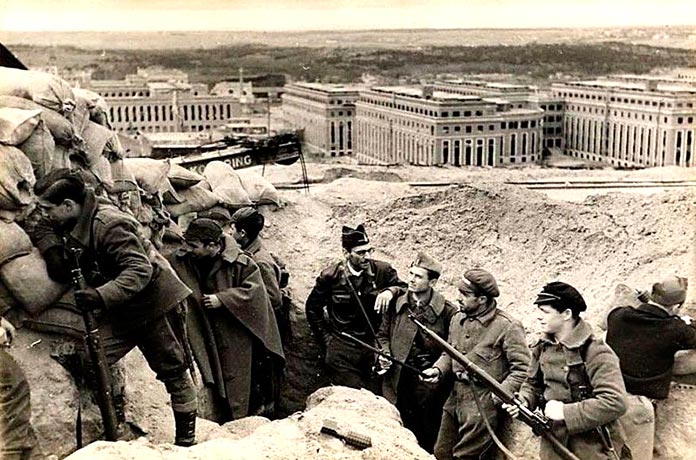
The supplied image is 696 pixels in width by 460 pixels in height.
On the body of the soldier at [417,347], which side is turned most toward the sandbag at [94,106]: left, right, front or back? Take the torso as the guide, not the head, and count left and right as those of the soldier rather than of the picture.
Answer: right

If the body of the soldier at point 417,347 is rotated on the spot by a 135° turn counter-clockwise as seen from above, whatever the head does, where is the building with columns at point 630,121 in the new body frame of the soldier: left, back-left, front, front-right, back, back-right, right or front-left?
front

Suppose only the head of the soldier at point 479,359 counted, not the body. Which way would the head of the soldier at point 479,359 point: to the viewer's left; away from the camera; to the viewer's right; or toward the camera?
to the viewer's left

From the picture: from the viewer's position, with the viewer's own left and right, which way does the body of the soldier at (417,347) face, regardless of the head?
facing the viewer

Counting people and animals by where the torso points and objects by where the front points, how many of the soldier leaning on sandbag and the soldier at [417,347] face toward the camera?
1

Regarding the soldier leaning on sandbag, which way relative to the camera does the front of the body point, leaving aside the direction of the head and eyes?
to the viewer's left

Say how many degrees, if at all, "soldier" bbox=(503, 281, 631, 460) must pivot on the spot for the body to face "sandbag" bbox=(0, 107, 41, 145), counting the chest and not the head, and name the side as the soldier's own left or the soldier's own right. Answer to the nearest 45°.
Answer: approximately 45° to the soldier's own right

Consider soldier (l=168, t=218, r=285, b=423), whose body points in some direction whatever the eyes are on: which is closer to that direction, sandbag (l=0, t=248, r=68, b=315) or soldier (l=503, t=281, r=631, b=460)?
the sandbag

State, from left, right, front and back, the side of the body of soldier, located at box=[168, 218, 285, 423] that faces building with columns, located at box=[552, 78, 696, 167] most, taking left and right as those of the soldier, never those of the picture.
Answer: back

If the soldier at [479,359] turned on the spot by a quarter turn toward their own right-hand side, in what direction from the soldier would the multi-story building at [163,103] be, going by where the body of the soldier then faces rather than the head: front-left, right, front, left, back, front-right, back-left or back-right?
front

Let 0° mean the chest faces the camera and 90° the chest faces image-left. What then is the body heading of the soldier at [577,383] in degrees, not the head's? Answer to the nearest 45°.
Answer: approximately 45°

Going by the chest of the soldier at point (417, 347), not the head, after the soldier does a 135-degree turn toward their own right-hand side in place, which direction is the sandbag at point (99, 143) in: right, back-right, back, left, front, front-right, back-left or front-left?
front-left
